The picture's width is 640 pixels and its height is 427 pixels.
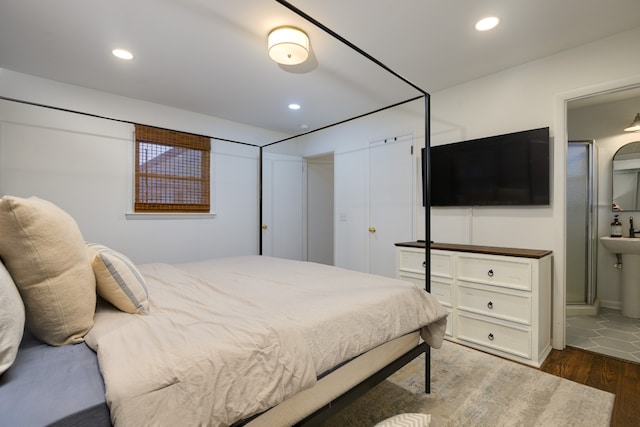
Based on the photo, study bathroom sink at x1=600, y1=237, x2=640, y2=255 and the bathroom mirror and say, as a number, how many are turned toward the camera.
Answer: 2

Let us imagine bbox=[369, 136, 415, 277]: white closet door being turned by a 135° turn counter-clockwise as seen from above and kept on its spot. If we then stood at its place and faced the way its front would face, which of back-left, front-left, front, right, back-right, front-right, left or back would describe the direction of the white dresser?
front-right

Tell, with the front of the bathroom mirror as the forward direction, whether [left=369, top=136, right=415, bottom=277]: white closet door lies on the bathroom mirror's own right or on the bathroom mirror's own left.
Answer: on the bathroom mirror's own right

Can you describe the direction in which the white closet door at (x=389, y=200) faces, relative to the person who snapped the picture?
facing the viewer and to the left of the viewer

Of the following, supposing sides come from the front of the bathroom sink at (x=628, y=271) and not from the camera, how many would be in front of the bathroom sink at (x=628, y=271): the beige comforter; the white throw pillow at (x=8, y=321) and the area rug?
3

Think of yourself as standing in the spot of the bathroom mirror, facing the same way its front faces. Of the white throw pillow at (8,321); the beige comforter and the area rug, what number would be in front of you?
3

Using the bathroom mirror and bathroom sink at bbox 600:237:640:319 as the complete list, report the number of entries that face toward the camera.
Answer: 2

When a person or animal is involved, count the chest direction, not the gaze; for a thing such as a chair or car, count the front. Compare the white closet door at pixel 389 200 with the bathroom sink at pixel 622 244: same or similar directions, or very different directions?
same or similar directions

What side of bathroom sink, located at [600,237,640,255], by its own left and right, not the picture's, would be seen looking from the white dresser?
front

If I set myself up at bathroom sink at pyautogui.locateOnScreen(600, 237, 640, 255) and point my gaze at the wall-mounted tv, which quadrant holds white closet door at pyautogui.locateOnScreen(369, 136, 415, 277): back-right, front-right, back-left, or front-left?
front-right

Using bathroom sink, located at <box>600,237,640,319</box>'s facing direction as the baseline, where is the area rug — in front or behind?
in front

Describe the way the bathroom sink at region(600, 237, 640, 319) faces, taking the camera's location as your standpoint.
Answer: facing the viewer

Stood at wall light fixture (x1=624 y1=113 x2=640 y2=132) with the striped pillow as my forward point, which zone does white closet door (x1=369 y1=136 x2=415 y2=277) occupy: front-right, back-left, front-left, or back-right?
front-right
